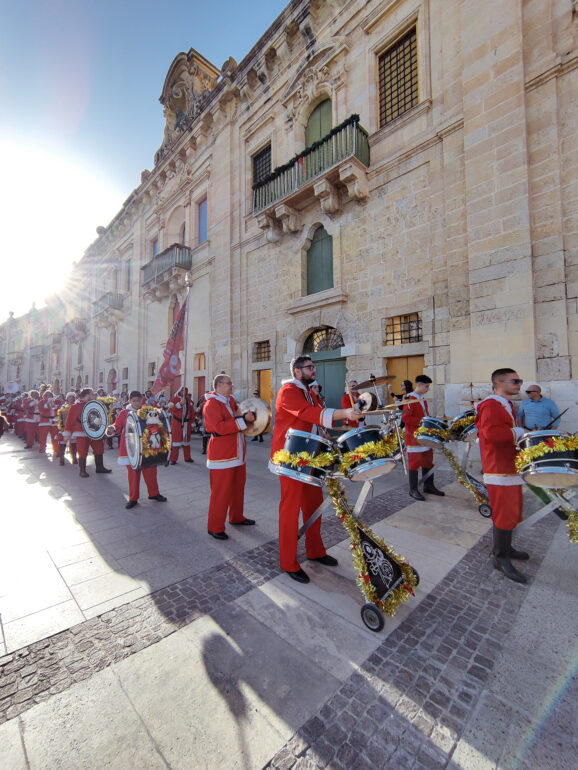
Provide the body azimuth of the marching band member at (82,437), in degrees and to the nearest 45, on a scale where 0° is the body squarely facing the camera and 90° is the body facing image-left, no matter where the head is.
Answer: approximately 270°

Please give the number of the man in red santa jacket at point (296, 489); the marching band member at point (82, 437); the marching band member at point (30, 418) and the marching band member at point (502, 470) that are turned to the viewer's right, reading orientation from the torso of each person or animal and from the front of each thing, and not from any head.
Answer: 4

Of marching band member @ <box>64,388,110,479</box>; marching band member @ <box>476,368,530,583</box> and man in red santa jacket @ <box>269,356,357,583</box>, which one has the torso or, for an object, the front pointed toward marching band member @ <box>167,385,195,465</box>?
marching band member @ <box>64,388,110,479</box>

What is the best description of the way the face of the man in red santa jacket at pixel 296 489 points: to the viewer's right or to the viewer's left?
to the viewer's right

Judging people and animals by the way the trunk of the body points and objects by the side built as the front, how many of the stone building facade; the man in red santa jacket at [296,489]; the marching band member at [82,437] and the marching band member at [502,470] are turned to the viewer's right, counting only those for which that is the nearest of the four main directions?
3

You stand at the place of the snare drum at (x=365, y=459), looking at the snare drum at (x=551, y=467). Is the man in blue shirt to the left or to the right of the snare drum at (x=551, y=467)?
left

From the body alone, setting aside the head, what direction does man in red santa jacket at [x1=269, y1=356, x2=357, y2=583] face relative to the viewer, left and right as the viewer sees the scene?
facing to the right of the viewer

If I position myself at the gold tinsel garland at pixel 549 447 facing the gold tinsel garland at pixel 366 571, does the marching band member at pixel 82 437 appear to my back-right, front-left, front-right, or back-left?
front-right

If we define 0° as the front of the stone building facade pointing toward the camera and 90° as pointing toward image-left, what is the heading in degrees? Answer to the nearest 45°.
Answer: approximately 45°

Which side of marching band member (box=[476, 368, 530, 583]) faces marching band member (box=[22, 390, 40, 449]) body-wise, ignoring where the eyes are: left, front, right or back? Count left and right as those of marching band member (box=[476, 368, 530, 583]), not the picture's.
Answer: back
